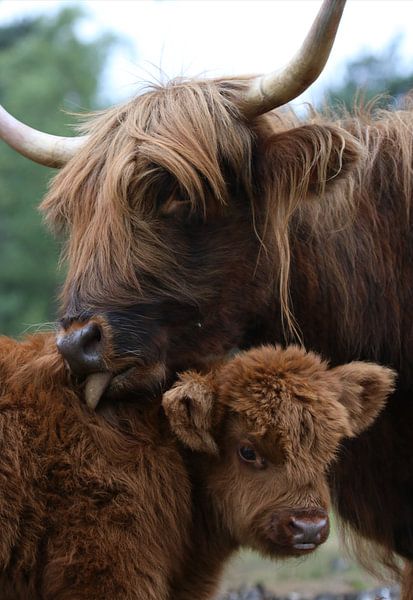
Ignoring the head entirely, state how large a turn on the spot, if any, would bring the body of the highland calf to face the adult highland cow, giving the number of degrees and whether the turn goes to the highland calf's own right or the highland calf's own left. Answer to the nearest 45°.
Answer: approximately 45° to the highland calf's own left

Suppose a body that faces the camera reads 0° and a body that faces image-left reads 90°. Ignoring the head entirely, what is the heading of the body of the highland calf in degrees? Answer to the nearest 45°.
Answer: approximately 270°
